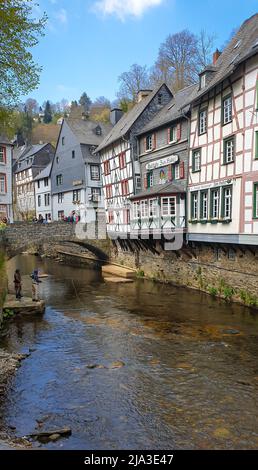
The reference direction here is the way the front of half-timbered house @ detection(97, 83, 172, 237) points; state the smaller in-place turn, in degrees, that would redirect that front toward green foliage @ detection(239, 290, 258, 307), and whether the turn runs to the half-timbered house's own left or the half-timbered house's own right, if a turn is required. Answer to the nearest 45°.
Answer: approximately 90° to the half-timbered house's own left

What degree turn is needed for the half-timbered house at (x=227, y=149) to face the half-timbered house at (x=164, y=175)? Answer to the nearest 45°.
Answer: approximately 90° to its right

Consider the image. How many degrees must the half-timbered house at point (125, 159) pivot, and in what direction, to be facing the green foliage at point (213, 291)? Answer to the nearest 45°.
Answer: approximately 90° to its left

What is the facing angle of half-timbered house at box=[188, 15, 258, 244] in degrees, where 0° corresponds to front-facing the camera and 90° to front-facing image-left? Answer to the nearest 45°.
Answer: approximately 45°

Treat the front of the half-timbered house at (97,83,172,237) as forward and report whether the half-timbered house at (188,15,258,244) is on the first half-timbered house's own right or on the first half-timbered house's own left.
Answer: on the first half-timbered house's own left

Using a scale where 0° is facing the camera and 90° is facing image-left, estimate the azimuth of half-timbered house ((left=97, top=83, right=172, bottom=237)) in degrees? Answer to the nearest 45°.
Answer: approximately 45°

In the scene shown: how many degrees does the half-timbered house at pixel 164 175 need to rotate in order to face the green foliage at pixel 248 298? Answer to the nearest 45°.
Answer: approximately 90° to its left

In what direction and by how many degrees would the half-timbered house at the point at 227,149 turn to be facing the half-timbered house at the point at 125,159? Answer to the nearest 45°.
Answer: approximately 90° to its right

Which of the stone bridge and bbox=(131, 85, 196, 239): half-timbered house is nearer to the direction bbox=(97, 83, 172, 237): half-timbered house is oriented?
the stone bridge
